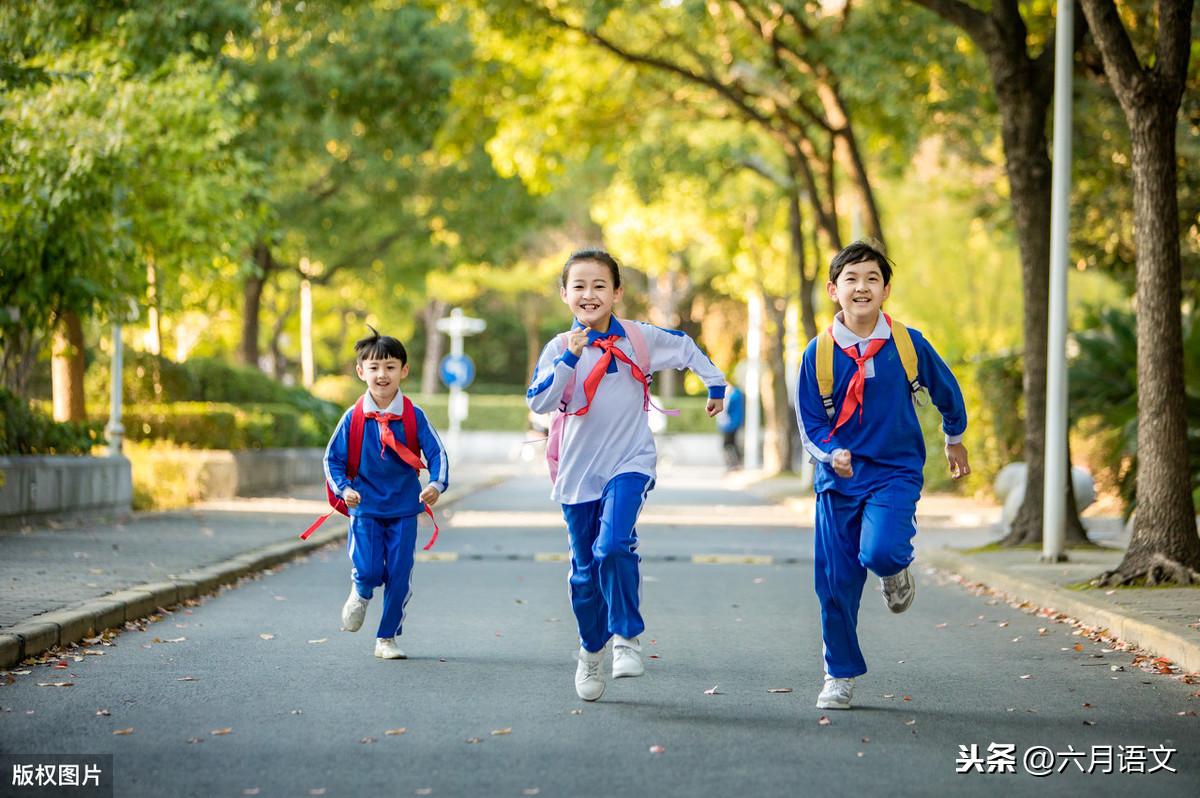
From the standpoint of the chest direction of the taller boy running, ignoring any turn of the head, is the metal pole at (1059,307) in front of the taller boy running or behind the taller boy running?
behind

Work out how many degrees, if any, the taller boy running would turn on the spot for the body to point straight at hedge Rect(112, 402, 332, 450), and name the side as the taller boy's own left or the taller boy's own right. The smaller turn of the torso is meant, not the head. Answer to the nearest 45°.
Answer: approximately 135° to the taller boy's own right

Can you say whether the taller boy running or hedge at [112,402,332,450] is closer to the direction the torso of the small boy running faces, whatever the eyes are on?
the taller boy running

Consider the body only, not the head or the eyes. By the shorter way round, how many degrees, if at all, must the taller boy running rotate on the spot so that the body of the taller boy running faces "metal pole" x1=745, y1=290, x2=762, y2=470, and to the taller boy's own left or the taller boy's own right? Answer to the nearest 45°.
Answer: approximately 180°

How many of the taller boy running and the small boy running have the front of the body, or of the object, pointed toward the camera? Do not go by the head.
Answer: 2

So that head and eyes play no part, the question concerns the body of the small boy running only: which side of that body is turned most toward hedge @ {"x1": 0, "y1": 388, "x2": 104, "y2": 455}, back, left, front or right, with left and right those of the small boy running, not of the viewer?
back

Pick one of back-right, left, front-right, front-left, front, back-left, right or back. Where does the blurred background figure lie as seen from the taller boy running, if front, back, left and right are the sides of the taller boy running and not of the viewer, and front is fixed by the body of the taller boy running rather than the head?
back
